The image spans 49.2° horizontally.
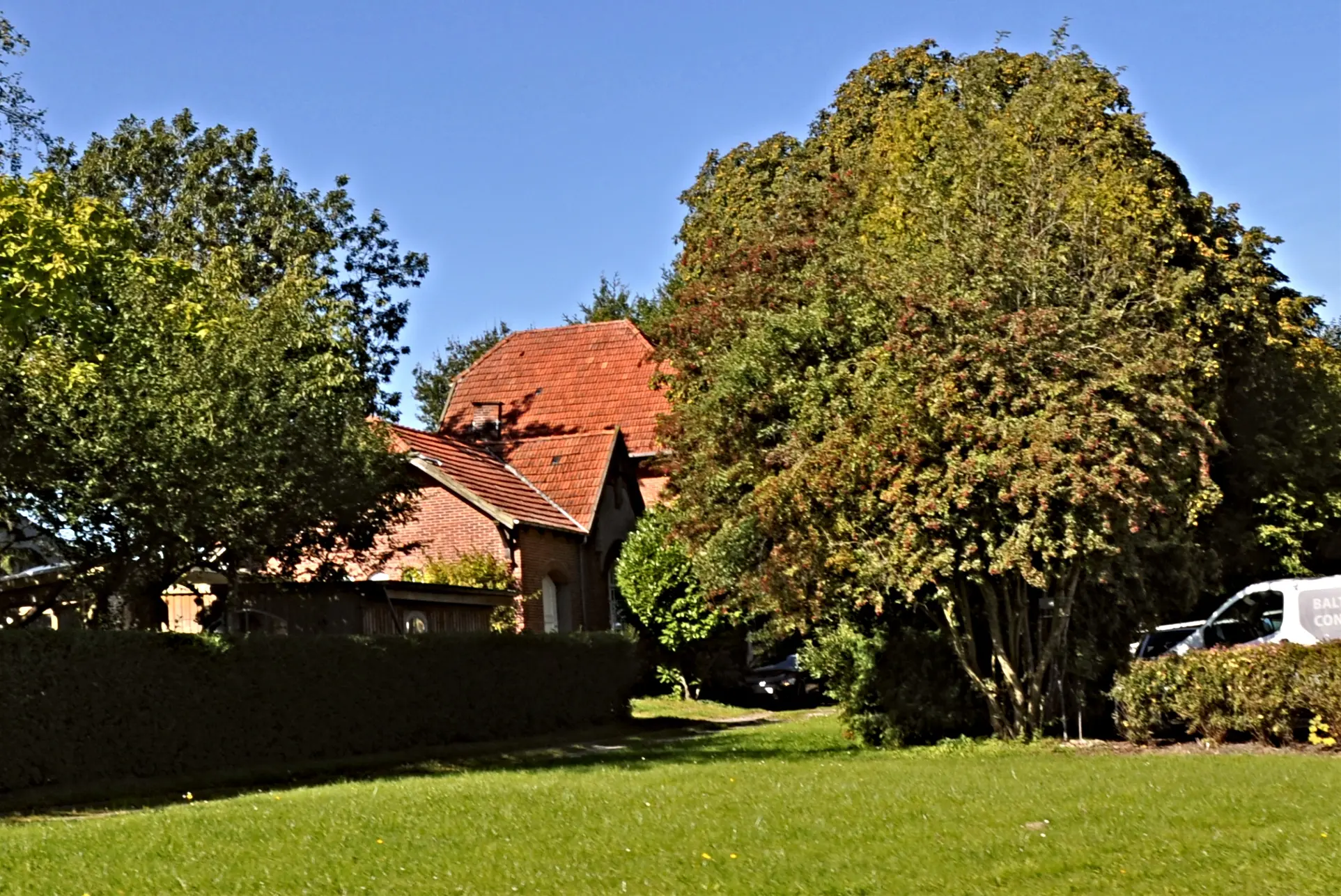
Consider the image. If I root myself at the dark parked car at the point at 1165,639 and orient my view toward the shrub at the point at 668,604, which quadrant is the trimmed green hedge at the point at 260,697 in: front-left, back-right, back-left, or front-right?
front-left

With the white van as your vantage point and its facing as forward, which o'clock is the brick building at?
The brick building is roughly at 1 o'clock from the white van.

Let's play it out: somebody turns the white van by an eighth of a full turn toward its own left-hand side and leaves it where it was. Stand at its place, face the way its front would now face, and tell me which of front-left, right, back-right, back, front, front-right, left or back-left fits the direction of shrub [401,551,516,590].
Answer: front-right

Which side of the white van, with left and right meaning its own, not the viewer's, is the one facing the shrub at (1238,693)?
left

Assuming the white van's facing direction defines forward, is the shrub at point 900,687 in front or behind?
in front

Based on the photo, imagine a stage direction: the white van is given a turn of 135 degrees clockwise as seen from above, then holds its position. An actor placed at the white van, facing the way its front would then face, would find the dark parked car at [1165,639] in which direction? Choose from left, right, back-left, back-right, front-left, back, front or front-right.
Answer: left

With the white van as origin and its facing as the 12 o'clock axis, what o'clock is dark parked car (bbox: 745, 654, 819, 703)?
The dark parked car is roughly at 1 o'clock from the white van.

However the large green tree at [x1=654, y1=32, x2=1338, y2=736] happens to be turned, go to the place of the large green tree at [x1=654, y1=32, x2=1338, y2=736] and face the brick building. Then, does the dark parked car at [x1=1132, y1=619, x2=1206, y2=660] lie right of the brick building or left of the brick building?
right

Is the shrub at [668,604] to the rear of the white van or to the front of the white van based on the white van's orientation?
to the front

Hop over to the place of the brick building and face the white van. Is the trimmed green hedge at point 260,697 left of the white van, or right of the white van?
right

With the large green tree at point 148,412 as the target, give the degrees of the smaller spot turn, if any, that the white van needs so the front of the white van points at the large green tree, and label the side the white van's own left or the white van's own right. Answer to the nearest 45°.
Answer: approximately 45° to the white van's own left

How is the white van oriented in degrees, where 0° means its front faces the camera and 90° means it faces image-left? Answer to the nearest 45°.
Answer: approximately 90°
